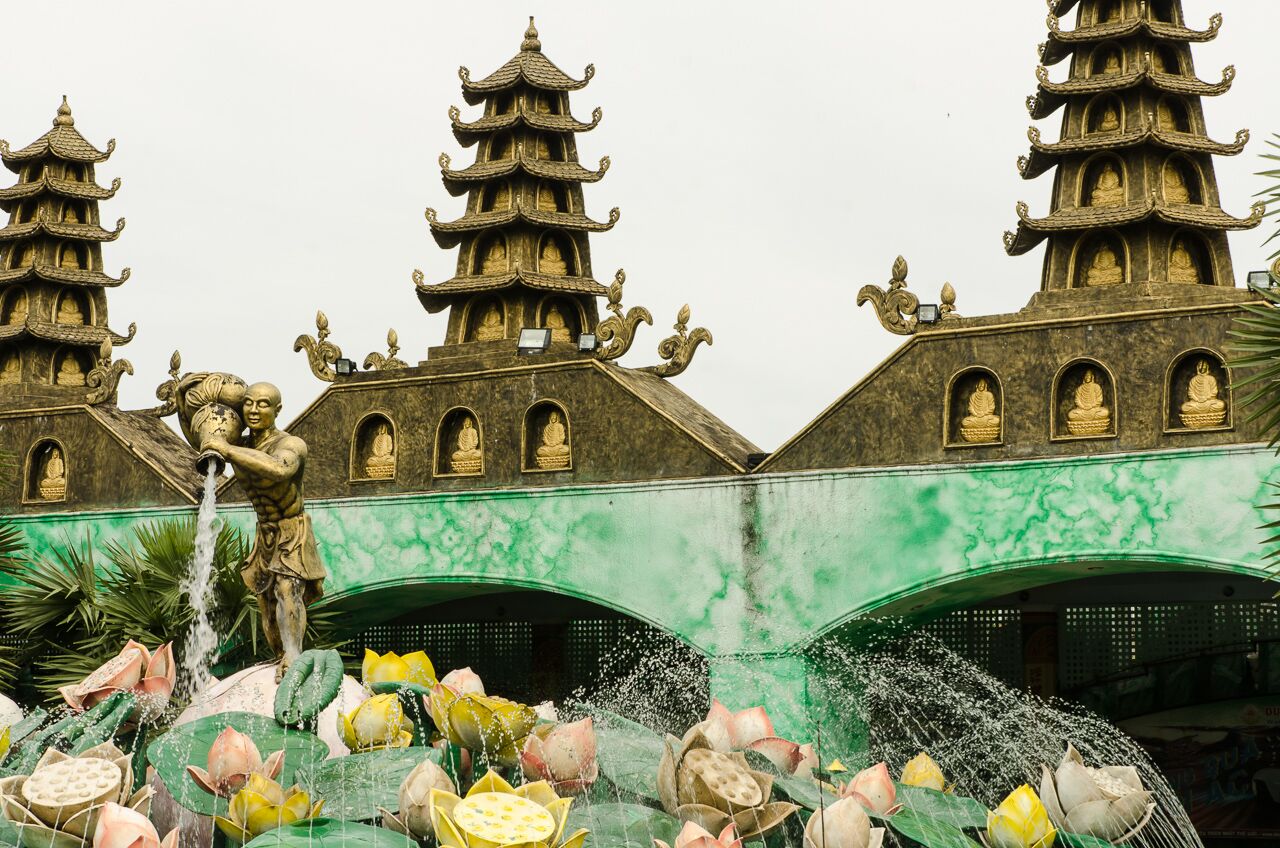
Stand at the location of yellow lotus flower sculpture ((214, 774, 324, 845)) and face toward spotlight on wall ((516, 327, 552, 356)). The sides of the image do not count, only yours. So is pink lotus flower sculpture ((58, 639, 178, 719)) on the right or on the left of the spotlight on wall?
left

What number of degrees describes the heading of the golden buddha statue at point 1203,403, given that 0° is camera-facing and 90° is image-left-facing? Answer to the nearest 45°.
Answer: approximately 0°

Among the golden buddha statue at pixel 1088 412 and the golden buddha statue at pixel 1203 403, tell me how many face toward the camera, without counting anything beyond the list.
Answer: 2

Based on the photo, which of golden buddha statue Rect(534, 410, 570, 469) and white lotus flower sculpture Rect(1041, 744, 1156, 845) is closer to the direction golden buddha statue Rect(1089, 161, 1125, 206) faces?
the white lotus flower sculpture

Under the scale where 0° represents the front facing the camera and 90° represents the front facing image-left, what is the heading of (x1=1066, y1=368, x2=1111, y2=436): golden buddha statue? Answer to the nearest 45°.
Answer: approximately 0°

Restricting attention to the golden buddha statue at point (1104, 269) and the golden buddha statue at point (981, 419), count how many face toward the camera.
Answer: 2

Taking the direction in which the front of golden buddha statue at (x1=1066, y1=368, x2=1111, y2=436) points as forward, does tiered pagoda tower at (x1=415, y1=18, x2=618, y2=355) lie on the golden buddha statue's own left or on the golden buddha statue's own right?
on the golden buddha statue's own right
